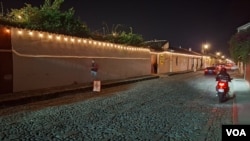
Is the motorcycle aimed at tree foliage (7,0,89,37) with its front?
no

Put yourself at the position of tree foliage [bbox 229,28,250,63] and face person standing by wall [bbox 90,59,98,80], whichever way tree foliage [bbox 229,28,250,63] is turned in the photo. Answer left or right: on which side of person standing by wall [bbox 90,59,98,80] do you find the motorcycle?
left

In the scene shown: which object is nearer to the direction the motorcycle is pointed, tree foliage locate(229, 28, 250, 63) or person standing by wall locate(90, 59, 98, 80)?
the tree foliage

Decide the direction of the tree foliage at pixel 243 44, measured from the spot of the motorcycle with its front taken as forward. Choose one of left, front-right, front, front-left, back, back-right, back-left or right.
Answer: front

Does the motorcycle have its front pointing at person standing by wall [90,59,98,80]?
no
